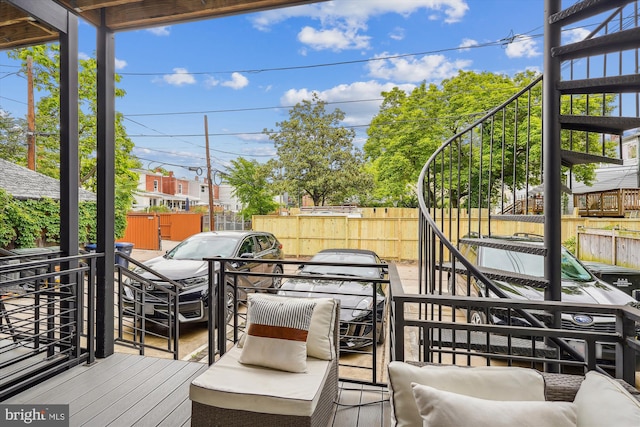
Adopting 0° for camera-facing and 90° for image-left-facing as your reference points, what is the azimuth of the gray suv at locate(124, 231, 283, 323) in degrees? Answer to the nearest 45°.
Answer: approximately 45°

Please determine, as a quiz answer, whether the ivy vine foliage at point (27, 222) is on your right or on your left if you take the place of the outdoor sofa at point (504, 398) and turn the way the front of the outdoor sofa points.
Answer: on your right

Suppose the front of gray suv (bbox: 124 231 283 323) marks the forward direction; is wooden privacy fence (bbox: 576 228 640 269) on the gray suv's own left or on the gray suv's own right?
on the gray suv's own left

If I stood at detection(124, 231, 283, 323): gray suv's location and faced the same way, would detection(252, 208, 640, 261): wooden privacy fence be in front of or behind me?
behind

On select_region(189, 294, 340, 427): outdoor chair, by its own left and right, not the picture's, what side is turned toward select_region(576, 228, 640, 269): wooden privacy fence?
back

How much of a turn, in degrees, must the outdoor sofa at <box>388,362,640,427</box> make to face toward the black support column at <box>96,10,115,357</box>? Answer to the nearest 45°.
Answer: approximately 90° to its right

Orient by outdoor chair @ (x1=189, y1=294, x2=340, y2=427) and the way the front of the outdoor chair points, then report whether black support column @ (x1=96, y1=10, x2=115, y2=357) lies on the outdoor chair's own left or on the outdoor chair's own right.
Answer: on the outdoor chair's own right

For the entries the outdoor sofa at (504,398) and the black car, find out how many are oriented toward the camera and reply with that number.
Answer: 2

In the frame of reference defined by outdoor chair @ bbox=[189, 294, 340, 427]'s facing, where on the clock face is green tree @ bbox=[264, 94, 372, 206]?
The green tree is roughly at 5 o'clock from the outdoor chair.

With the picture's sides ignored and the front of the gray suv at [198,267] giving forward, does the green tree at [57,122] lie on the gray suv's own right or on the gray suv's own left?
on the gray suv's own right

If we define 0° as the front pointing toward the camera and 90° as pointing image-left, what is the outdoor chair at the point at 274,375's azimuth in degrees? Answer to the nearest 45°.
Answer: approximately 45°

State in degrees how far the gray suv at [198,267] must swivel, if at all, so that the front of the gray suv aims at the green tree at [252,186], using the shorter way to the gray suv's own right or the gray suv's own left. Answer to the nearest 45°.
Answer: approximately 135° to the gray suv's own right

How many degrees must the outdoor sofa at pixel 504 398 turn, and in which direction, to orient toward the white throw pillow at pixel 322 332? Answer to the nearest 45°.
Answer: approximately 135° to its right

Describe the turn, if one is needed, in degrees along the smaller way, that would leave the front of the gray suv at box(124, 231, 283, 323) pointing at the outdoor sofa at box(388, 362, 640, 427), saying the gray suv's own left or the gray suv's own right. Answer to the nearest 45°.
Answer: approximately 45° to the gray suv's own left
